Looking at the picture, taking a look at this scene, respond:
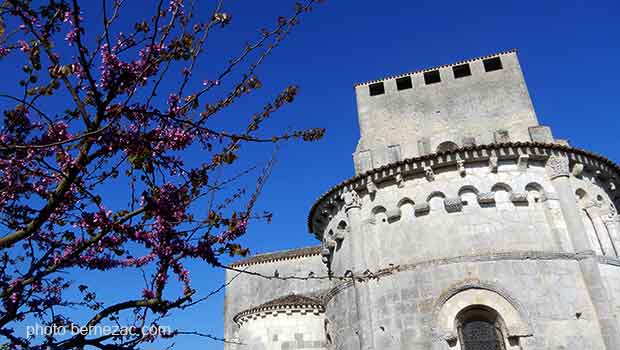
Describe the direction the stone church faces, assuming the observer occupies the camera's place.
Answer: facing away from the viewer
